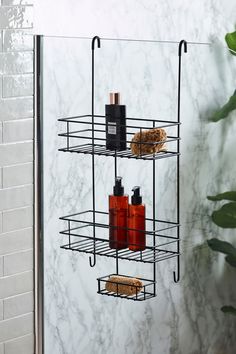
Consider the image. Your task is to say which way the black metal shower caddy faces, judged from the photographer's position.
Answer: facing the viewer and to the left of the viewer
